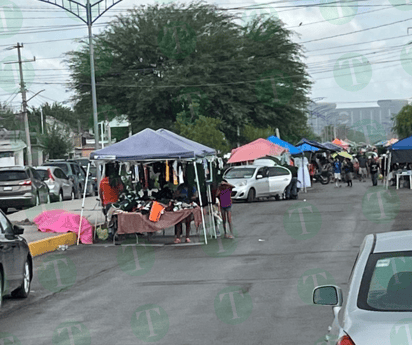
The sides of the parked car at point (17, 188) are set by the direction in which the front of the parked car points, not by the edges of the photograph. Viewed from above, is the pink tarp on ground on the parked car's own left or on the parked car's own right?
on the parked car's own right

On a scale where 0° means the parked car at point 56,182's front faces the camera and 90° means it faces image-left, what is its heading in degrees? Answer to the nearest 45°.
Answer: approximately 225°

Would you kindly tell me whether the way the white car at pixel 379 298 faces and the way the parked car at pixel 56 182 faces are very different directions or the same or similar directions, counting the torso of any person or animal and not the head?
same or similar directions

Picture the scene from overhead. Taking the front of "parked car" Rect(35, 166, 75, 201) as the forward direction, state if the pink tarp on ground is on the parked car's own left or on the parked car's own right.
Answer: on the parked car's own right

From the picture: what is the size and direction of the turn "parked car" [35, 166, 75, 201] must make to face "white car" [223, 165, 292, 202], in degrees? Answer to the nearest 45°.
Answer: approximately 45° to its right

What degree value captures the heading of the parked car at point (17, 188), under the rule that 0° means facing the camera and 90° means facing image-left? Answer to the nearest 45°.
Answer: approximately 225°

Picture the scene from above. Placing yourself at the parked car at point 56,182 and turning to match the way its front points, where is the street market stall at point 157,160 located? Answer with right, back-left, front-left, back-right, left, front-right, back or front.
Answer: back-right

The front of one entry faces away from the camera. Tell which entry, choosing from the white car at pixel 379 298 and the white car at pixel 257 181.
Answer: the white car at pixel 379 298

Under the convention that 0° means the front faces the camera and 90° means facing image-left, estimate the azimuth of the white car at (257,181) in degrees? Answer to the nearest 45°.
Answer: approximately 45°

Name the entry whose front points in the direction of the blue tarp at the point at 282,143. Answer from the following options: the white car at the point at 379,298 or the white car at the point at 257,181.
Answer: the white car at the point at 379,298

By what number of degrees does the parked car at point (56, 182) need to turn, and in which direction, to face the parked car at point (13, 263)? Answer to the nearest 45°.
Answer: approximately 135° to its right

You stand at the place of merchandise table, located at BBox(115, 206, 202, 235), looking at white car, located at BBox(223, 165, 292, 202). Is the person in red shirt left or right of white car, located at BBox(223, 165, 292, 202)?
left

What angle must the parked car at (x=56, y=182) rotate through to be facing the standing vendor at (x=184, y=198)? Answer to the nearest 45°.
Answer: approximately 135° to its right

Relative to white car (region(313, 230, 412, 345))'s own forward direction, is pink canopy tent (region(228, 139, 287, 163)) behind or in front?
in front
